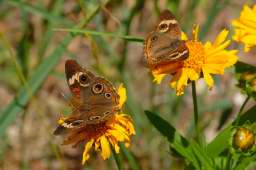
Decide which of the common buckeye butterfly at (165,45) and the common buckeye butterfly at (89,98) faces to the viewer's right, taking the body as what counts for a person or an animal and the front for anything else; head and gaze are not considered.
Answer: the common buckeye butterfly at (165,45)

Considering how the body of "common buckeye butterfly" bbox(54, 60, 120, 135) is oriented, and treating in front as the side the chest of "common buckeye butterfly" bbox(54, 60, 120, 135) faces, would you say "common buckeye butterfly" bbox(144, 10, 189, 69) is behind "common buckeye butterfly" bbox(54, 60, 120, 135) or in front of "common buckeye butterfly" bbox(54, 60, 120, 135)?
behind

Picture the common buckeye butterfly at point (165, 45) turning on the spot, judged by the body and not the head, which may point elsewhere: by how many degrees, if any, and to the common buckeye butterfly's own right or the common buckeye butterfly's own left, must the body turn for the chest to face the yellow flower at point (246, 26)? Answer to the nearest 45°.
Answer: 0° — it already faces it

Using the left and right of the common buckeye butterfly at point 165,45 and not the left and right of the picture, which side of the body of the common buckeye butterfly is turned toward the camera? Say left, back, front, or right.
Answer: right
